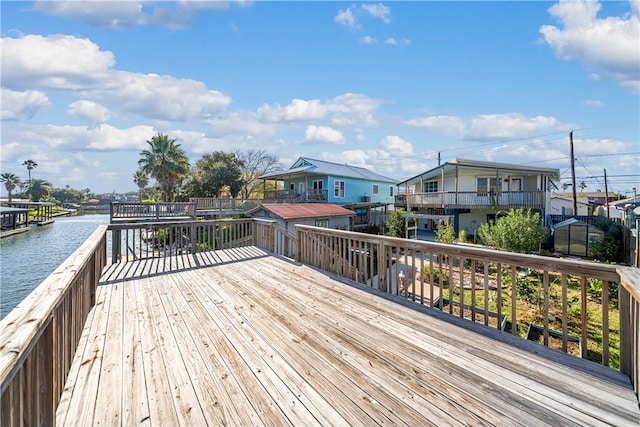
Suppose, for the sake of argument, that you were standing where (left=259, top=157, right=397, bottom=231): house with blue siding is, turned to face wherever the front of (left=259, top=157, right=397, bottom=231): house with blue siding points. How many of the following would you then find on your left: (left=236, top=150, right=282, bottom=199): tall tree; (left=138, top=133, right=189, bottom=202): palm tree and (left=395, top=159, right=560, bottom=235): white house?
1

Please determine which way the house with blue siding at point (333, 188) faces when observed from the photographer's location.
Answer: facing the viewer and to the left of the viewer

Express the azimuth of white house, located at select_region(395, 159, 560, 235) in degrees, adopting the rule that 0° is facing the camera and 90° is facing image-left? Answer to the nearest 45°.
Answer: approximately 0°

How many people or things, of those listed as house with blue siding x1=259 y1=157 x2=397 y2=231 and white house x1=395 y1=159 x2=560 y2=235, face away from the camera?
0

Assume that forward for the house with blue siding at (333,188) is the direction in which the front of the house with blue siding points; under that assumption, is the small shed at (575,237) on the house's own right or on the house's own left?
on the house's own left

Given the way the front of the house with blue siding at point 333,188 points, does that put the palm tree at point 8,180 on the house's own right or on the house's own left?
on the house's own right
